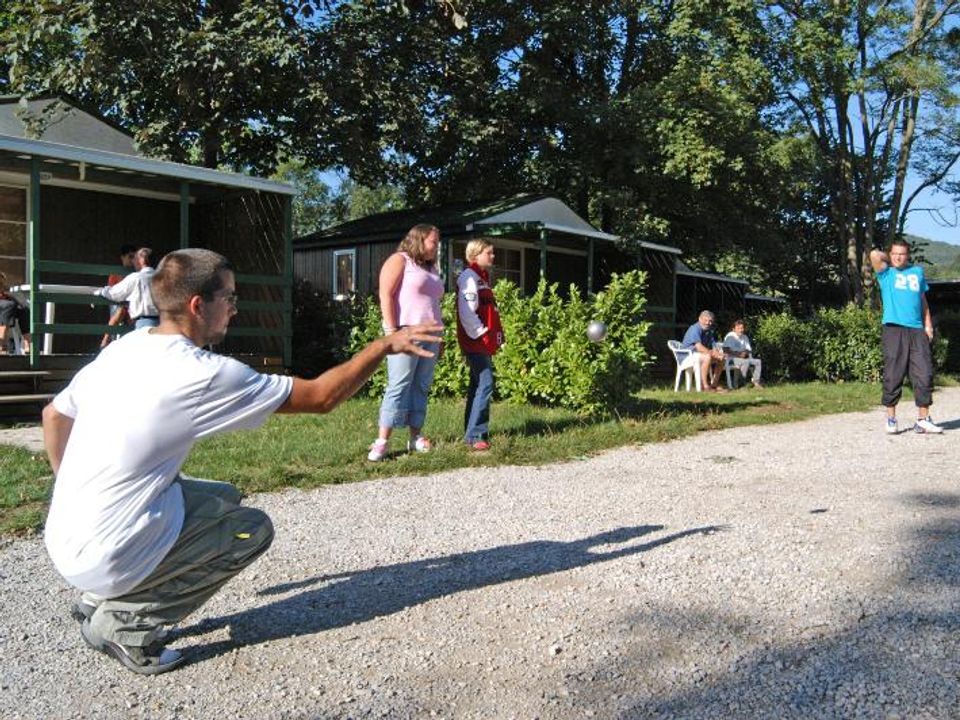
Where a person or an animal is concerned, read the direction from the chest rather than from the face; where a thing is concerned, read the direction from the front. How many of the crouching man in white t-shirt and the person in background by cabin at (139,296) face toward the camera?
0

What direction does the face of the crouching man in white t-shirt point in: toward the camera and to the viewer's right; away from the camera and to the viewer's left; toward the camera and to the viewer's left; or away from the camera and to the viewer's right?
away from the camera and to the viewer's right

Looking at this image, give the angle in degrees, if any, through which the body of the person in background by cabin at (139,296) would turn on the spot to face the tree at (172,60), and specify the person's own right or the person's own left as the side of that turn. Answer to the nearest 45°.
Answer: approximately 45° to the person's own right

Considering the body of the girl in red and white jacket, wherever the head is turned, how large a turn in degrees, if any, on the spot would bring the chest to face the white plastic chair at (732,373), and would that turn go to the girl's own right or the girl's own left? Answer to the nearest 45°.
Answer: approximately 45° to the girl's own left

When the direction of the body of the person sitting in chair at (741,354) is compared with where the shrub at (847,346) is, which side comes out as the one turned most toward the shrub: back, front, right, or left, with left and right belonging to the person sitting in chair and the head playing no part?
left

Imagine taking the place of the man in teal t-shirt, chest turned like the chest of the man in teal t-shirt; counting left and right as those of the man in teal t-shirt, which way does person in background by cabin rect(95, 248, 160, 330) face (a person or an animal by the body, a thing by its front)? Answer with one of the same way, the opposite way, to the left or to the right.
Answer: to the right

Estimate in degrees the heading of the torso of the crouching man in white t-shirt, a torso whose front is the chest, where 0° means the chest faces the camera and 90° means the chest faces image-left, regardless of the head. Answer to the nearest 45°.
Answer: approximately 225°

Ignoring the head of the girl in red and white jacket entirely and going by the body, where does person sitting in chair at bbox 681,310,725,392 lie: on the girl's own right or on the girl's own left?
on the girl's own left

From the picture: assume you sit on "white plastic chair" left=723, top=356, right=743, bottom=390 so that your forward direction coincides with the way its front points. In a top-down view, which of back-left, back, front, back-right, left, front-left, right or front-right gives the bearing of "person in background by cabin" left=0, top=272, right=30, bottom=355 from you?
right

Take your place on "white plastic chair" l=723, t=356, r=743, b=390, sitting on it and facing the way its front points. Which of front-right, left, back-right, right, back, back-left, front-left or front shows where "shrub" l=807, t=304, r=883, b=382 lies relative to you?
left

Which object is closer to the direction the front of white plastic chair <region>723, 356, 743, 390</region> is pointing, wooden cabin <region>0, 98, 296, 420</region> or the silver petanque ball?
the silver petanque ball
